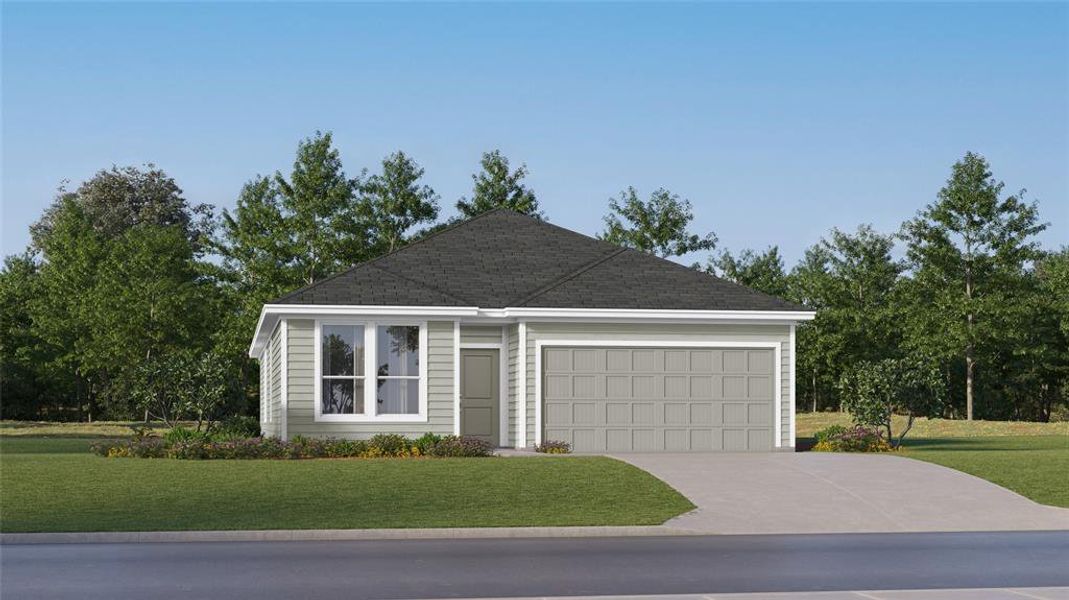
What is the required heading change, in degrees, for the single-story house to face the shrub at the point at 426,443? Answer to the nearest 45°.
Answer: approximately 45° to its right

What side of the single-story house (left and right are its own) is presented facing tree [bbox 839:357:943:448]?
left

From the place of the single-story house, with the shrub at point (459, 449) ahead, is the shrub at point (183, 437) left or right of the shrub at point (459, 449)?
right

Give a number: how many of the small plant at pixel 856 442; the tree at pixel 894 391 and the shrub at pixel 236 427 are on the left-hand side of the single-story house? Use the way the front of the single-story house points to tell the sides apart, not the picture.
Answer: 2

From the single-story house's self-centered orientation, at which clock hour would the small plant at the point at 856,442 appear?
The small plant is roughly at 9 o'clock from the single-story house.

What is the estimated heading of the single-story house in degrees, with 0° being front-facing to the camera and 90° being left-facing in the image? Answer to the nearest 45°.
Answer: approximately 0°

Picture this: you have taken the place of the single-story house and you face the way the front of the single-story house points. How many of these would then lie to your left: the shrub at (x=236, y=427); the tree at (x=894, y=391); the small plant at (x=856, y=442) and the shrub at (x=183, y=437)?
2
